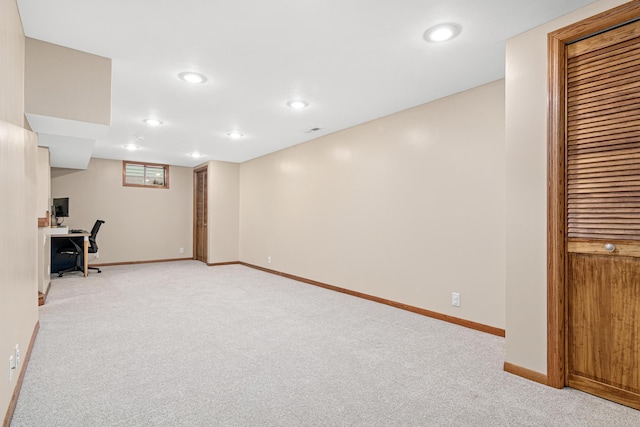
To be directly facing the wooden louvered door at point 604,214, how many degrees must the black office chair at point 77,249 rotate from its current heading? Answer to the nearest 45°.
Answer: approximately 90° to its left

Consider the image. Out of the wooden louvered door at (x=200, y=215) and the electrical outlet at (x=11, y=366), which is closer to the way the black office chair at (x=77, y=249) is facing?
the electrical outlet

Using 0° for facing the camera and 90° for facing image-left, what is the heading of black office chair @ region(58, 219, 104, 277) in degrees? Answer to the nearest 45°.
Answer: approximately 90°

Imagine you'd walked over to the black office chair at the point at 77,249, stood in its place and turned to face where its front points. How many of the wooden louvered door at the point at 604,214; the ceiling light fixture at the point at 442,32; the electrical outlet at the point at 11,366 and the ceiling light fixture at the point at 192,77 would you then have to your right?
0

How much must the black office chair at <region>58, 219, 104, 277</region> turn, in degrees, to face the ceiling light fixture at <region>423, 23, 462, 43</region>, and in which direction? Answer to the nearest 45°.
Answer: approximately 90° to its left

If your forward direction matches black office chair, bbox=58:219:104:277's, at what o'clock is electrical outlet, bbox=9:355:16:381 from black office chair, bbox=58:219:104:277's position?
The electrical outlet is roughly at 9 o'clock from the black office chair.

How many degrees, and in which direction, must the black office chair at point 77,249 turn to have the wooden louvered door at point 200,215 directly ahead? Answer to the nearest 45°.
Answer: approximately 180°

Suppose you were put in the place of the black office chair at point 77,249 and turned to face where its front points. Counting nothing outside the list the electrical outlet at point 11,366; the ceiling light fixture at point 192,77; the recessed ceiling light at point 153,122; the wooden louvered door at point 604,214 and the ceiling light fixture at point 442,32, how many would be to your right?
0

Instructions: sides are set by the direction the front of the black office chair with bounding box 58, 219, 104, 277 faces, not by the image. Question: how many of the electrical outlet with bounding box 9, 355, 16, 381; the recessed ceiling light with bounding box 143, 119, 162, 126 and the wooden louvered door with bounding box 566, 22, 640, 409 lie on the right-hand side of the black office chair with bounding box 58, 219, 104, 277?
0

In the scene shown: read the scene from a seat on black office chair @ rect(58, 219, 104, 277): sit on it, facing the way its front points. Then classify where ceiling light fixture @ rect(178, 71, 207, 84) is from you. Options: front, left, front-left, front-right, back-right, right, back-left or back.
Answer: left
